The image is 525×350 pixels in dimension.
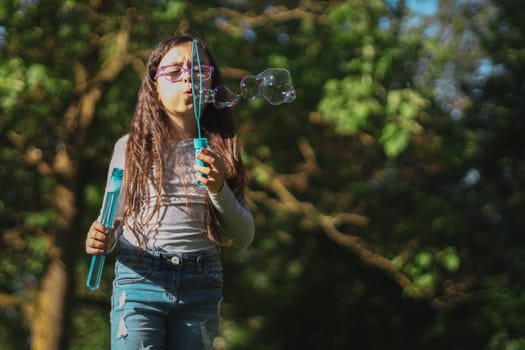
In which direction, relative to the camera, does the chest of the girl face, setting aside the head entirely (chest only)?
toward the camera
